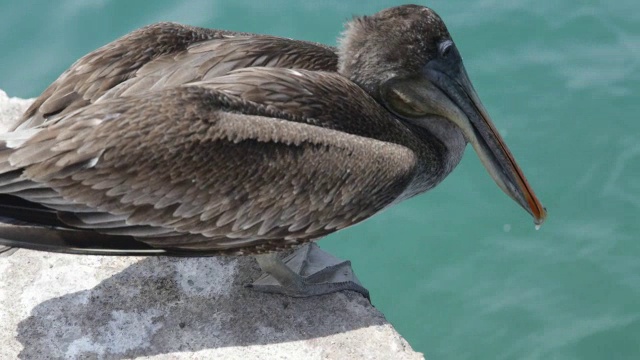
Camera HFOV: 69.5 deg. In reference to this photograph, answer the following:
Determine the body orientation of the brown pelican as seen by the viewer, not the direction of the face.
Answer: to the viewer's right
